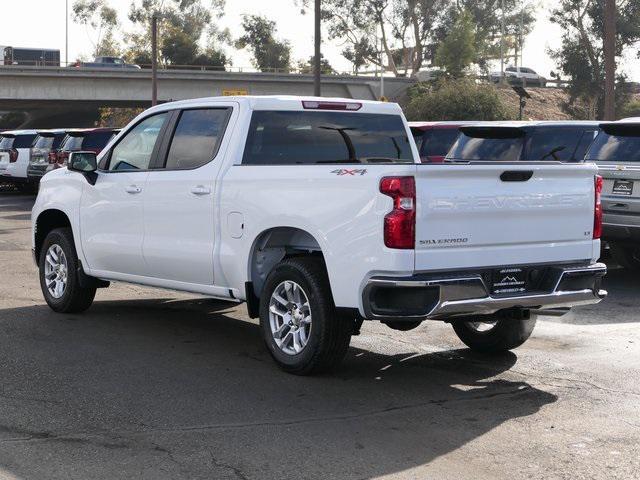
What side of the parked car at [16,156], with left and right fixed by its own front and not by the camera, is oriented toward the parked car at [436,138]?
right

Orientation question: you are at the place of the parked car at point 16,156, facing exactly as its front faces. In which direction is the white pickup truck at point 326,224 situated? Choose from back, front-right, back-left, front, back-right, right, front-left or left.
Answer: back-right

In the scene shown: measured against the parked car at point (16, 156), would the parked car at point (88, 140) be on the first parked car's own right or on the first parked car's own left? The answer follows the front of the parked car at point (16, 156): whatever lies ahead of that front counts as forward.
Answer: on the first parked car's own right

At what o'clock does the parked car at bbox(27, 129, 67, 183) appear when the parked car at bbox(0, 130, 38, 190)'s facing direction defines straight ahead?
the parked car at bbox(27, 129, 67, 183) is roughly at 4 o'clock from the parked car at bbox(0, 130, 38, 190).

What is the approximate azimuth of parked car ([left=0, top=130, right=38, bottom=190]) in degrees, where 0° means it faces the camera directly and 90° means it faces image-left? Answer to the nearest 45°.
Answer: approximately 225°

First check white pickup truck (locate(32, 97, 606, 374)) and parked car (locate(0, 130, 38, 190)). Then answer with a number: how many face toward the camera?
0

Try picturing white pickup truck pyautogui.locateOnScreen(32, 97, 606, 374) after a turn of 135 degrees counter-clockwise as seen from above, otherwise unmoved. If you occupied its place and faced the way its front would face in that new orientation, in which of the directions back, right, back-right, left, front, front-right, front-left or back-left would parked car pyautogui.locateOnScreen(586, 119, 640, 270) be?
back-left

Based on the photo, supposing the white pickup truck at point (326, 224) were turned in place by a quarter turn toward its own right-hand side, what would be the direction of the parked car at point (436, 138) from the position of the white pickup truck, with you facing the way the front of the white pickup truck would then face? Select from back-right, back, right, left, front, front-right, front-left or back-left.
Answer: front-left

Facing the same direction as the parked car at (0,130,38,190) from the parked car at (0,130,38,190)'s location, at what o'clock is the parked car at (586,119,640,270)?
the parked car at (586,119,640,270) is roughly at 4 o'clock from the parked car at (0,130,38,190).

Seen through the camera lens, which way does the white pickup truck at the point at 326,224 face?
facing away from the viewer and to the left of the viewer
